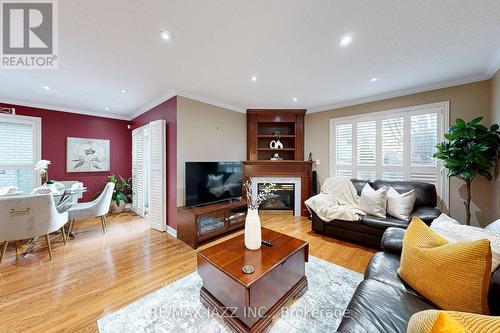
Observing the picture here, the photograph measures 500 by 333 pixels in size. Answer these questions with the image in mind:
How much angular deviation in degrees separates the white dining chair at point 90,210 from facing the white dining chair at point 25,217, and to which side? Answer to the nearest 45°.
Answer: approximately 45° to its left

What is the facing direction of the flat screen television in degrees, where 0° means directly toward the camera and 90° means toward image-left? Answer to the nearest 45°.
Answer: approximately 315°

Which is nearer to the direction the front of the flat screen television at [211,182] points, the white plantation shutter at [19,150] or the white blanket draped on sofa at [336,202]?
the white blanket draped on sofa

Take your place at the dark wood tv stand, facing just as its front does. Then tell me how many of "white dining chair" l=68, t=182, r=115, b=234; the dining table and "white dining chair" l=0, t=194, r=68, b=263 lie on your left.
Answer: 0

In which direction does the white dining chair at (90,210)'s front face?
to the viewer's left

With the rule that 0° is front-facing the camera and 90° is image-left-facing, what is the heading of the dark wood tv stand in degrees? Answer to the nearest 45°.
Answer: approximately 315°

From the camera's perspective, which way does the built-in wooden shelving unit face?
toward the camera

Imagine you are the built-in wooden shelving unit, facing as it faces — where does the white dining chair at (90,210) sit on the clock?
The white dining chair is roughly at 2 o'clock from the built-in wooden shelving unit.

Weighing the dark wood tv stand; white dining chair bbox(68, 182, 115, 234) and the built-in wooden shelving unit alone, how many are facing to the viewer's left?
1

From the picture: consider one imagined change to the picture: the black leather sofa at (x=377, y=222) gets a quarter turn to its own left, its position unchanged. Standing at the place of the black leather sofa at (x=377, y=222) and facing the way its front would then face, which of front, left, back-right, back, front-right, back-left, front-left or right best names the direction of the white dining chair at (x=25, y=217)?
right

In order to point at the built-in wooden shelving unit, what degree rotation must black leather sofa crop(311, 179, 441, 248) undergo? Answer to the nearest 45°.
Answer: approximately 45° to its right

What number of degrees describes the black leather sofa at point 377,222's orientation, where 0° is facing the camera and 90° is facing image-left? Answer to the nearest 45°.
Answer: approximately 45°

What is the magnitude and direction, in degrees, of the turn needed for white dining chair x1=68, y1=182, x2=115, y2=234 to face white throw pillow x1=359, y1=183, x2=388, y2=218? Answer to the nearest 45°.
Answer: approximately 135° to its left

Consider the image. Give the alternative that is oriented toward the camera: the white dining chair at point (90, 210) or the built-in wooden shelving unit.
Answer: the built-in wooden shelving unit

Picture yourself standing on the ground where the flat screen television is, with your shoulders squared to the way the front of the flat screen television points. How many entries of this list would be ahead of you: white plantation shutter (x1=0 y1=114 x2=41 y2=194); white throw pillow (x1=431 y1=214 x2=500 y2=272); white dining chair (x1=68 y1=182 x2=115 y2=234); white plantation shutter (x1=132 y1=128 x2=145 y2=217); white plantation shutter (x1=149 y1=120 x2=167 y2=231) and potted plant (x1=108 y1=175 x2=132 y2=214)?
1
